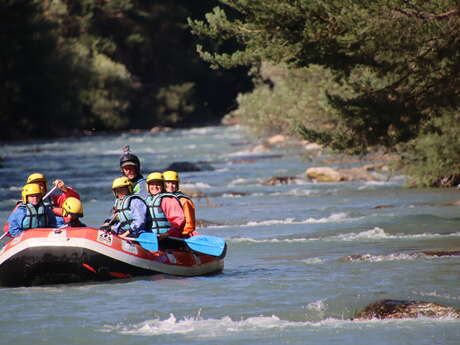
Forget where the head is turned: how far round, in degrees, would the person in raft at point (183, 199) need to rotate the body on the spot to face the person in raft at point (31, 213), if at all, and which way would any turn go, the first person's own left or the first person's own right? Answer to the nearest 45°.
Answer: approximately 45° to the first person's own right

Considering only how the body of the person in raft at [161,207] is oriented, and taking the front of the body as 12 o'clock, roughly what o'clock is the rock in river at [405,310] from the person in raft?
The rock in river is roughly at 9 o'clock from the person in raft.

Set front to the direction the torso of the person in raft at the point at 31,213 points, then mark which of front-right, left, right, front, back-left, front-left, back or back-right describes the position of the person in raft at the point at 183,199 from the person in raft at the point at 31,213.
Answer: left

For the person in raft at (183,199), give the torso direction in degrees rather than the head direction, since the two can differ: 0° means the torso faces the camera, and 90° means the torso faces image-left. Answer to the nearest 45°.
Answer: approximately 45°

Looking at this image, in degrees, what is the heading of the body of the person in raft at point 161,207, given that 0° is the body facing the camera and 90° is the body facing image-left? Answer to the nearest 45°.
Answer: approximately 45°

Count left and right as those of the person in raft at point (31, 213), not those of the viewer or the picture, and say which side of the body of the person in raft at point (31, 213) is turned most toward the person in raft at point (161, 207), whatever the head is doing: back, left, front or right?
left

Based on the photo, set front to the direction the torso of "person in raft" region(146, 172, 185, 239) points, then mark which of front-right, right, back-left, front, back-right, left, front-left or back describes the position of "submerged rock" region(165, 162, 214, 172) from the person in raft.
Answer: back-right

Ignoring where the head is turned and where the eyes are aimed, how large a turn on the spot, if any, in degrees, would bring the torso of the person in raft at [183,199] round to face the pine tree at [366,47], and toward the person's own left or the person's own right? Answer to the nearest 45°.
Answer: approximately 135° to the person's own left
